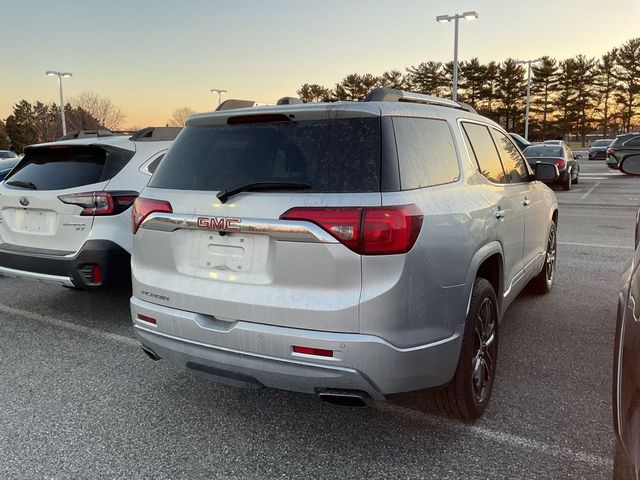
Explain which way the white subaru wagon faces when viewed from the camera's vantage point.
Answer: facing away from the viewer and to the right of the viewer

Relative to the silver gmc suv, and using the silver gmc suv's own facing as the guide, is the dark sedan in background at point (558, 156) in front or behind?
in front

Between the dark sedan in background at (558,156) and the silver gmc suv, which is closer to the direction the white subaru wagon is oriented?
the dark sedan in background

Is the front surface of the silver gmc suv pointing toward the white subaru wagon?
no

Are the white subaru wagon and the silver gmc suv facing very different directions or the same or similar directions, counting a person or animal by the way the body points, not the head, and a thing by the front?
same or similar directions

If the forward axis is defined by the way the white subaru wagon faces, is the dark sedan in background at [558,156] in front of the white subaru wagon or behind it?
in front

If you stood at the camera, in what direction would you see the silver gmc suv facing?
facing away from the viewer and to the right of the viewer

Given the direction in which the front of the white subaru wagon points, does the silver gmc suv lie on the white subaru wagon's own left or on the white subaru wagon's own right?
on the white subaru wagon's own right

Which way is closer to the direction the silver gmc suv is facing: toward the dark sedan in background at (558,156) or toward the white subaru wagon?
the dark sedan in background

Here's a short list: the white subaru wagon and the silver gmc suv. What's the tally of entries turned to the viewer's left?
0
